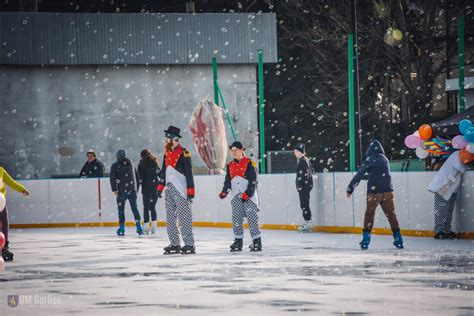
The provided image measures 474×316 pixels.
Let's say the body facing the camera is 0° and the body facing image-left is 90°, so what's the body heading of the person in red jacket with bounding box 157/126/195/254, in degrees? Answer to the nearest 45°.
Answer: approximately 45°

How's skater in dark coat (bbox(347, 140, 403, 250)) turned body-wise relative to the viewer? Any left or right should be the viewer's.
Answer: facing away from the viewer and to the left of the viewer

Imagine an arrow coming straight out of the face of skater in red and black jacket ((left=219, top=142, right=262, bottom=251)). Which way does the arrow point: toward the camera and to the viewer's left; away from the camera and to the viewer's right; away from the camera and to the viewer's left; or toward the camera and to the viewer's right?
toward the camera and to the viewer's left

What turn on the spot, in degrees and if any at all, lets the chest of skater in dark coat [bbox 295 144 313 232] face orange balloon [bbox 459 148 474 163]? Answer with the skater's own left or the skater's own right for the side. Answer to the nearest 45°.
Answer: approximately 135° to the skater's own left

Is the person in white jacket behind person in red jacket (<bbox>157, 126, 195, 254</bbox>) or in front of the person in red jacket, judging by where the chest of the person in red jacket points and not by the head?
behind

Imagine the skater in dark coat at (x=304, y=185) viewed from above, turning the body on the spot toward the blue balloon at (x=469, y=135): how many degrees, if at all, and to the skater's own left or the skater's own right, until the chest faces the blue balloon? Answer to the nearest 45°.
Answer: approximately 135° to the skater's own left

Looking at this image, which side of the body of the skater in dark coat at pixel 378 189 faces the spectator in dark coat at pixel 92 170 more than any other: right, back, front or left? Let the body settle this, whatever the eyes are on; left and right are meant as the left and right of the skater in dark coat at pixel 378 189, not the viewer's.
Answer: front
